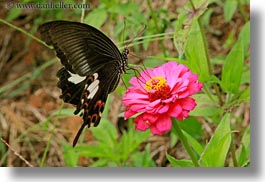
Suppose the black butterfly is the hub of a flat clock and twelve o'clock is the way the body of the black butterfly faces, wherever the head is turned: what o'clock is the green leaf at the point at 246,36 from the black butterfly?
The green leaf is roughly at 12 o'clock from the black butterfly.

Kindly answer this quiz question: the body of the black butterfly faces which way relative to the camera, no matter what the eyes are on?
to the viewer's right

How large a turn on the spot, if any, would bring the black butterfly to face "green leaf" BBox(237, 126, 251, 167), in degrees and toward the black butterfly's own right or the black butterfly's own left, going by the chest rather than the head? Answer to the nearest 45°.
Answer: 0° — it already faces it
